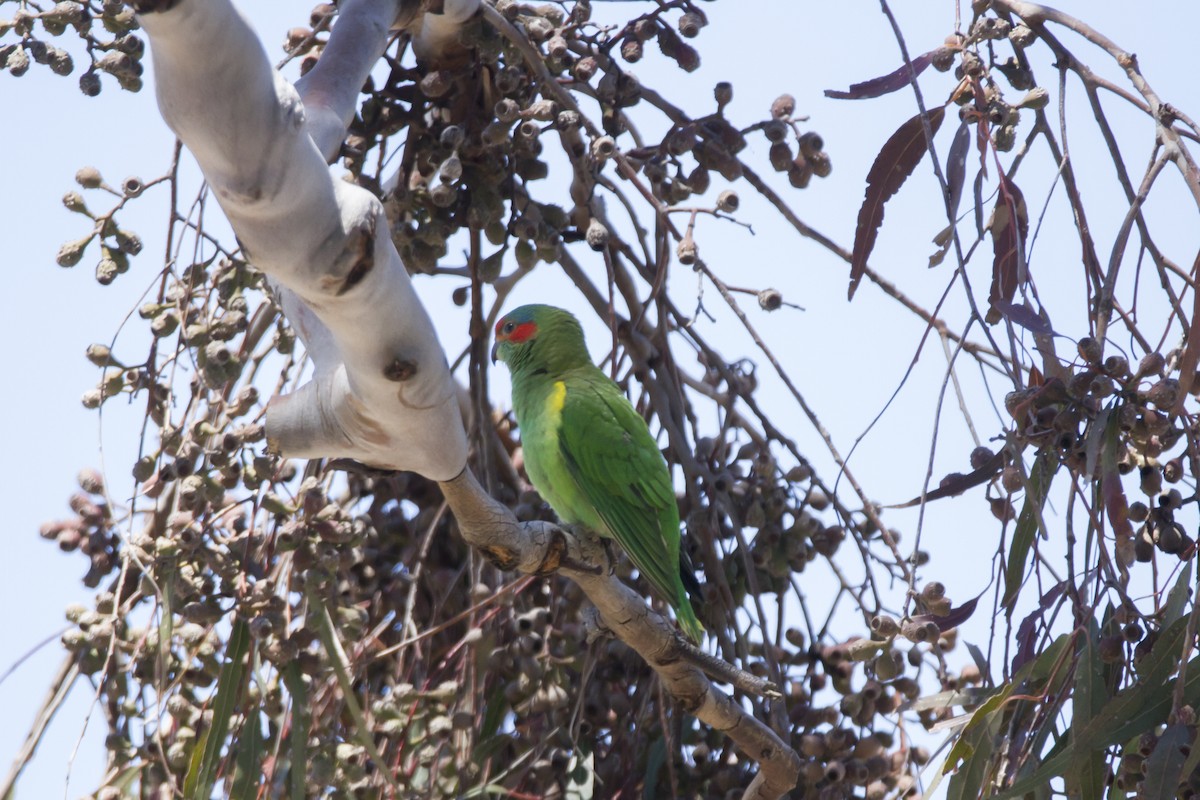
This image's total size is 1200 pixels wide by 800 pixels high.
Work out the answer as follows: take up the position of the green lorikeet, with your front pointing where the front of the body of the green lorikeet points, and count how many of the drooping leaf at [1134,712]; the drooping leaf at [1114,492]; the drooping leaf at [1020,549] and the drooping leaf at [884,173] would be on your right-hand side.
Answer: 0

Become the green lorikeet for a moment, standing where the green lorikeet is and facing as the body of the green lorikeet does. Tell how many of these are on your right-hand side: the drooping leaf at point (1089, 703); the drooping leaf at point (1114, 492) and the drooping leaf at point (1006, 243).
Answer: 0

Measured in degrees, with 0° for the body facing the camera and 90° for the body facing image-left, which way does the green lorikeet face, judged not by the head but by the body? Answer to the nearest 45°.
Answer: approximately 90°

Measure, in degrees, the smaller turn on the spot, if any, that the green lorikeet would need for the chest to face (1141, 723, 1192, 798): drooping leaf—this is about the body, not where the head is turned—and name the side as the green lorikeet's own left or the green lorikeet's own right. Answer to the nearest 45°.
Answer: approximately 135° to the green lorikeet's own left

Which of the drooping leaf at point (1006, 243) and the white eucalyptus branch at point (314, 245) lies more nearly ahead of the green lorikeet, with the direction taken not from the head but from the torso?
the white eucalyptus branch
